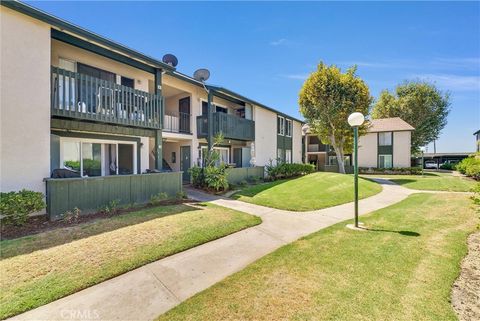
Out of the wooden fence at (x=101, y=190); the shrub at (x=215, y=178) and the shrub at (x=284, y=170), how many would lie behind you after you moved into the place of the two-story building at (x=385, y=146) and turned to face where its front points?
0

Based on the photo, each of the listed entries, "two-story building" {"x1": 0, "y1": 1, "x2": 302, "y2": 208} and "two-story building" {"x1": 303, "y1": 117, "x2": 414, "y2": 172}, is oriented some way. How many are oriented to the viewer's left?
0

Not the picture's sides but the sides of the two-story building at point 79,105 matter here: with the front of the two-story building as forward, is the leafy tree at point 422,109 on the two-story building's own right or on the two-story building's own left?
on the two-story building's own left

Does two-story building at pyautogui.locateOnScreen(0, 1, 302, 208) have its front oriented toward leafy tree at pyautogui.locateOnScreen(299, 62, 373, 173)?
no

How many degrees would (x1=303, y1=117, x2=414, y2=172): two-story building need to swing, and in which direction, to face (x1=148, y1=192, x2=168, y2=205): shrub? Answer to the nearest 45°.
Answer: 0° — it already faces it

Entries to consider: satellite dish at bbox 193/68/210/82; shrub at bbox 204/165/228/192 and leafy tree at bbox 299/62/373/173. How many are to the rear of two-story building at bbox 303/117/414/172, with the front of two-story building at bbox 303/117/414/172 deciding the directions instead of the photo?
0

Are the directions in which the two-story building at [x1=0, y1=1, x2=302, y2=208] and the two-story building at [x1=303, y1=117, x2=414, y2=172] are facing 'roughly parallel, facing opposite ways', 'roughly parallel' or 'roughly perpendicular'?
roughly perpendicular

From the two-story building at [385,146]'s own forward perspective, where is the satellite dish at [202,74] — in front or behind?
in front

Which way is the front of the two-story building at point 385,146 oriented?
toward the camera

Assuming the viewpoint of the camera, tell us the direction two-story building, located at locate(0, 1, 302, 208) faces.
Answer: facing the viewer and to the right of the viewer

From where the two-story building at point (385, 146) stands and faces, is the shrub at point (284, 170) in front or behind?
in front
